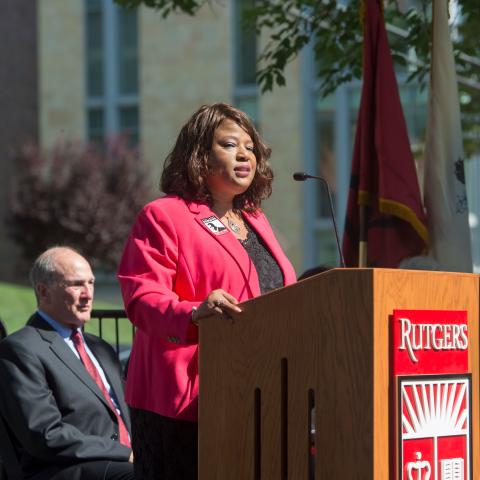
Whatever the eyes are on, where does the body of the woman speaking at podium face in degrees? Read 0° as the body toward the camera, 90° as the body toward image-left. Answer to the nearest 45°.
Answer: approximately 315°

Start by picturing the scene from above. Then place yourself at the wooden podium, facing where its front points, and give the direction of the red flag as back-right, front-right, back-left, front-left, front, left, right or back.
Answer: back-left

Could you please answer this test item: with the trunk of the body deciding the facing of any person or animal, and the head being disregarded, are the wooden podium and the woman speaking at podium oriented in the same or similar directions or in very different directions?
same or similar directions

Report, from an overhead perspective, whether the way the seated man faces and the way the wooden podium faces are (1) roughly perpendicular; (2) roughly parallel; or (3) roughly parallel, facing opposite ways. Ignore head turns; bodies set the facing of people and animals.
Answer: roughly parallel

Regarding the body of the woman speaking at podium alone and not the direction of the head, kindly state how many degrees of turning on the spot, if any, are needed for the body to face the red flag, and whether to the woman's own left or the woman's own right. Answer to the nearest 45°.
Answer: approximately 135° to the woman's own left

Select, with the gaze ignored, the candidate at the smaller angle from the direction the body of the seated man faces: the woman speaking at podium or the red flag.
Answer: the woman speaking at podium

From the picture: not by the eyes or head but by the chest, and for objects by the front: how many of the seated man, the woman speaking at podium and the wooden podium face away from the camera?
0

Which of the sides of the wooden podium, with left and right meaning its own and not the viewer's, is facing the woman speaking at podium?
back

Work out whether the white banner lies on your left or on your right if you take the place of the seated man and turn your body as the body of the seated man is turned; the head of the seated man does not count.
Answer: on your left

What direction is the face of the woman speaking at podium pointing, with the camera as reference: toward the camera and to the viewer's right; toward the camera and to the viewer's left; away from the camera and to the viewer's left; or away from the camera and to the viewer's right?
toward the camera and to the viewer's right

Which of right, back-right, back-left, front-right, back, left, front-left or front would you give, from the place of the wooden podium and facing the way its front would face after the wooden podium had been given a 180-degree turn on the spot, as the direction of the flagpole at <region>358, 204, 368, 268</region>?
front-right

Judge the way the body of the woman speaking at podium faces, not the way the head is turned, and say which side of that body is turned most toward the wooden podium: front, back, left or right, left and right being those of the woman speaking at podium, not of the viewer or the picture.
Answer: front

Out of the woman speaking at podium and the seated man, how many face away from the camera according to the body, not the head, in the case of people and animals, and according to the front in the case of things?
0
